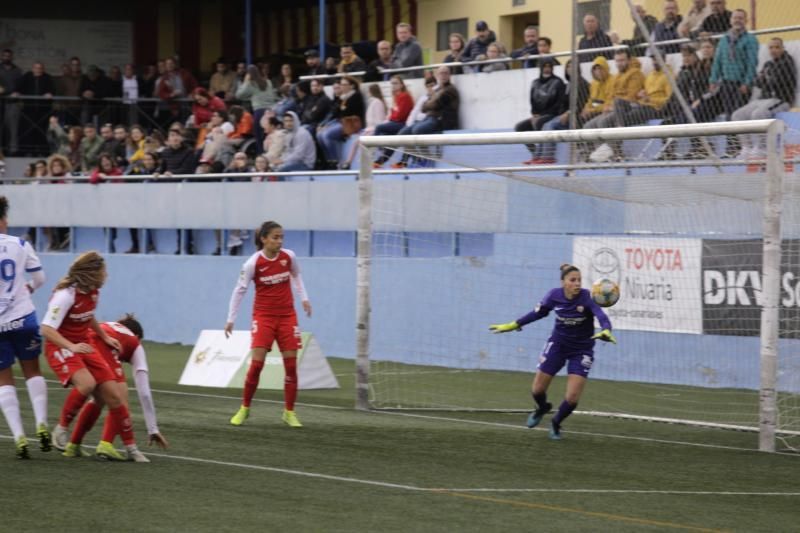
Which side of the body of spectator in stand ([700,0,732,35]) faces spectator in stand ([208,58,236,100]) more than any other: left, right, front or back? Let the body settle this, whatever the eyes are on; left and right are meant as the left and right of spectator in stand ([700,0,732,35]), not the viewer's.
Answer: right

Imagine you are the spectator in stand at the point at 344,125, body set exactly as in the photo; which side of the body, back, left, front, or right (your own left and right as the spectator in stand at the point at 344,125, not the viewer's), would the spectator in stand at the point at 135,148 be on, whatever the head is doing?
right

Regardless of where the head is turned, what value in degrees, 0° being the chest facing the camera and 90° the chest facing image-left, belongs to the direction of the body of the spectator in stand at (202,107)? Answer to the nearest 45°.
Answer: approximately 45°

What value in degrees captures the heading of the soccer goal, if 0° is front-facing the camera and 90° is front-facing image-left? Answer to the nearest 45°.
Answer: approximately 45°

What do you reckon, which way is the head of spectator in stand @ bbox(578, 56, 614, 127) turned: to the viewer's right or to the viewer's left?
to the viewer's left

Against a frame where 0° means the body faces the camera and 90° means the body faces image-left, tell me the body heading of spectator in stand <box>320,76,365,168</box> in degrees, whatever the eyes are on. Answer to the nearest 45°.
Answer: approximately 45°

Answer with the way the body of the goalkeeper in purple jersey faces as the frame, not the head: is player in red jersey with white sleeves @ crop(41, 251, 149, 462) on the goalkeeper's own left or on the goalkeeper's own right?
on the goalkeeper's own right

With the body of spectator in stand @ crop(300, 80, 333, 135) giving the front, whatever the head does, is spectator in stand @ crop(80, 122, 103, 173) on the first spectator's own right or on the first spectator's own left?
on the first spectator's own right
